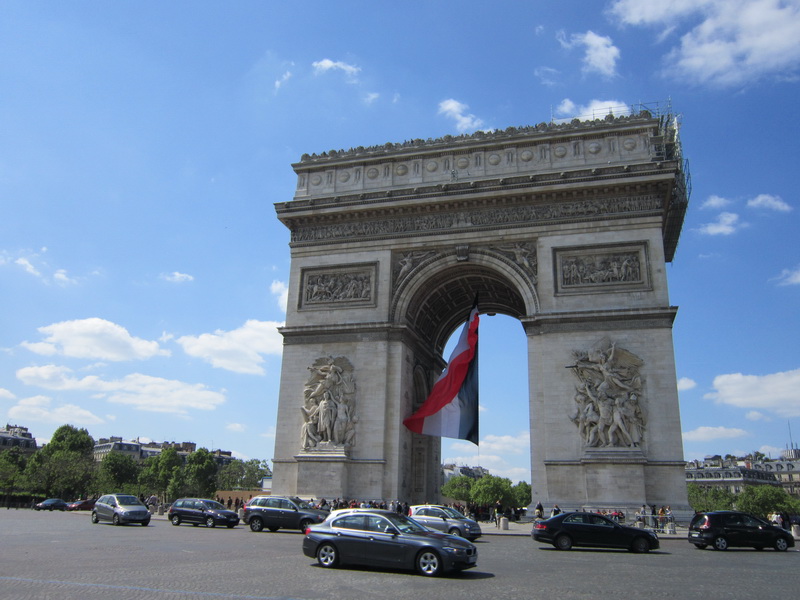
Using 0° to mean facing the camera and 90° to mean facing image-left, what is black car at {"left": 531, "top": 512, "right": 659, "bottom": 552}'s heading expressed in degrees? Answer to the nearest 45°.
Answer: approximately 270°

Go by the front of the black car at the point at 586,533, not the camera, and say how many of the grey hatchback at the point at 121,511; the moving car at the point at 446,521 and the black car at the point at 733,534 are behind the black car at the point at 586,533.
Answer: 2

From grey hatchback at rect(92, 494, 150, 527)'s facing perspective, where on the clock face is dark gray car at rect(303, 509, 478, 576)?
The dark gray car is roughly at 1 o'clock from the grey hatchback.

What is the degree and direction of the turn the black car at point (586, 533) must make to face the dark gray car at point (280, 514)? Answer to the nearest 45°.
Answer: approximately 180°

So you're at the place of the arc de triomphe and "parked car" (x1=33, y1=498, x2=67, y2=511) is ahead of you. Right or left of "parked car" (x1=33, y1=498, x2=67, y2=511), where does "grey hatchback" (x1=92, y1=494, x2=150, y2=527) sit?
left

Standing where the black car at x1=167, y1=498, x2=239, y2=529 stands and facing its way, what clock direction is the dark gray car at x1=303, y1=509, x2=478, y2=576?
the dark gray car at x1=303, y1=509, x2=478, y2=576 is roughly at 1 o'clock from the black car at x1=167, y1=498, x2=239, y2=529.
